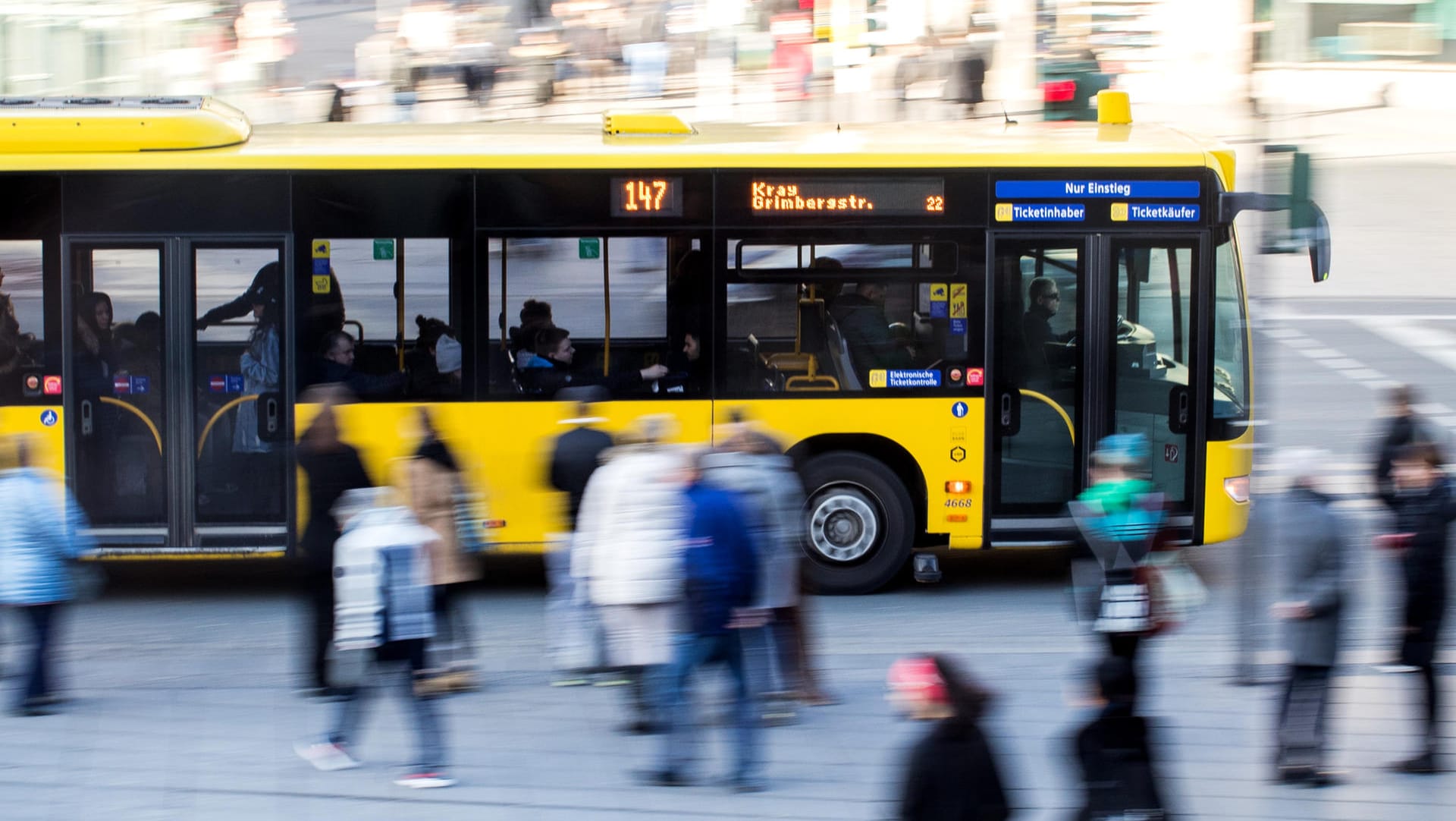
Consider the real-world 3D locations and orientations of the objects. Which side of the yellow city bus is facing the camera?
right

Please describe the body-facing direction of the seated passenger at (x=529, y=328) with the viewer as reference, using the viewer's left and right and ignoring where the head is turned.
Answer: facing to the right of the viewer

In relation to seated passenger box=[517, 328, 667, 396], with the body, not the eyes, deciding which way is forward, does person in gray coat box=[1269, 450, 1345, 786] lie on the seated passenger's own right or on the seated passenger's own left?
on the seated passenger's own right

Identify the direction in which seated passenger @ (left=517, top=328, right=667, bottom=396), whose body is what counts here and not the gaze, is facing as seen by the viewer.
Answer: to the viewer's right

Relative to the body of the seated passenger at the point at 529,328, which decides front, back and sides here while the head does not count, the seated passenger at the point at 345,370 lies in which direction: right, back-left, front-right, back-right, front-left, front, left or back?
back

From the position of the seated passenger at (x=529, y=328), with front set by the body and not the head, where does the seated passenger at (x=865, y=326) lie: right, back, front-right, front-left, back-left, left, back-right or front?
front

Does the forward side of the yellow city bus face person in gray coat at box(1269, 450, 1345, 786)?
no

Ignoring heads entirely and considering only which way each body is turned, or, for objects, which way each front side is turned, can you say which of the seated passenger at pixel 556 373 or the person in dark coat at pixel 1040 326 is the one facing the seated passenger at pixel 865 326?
the seated passenger at pixel 556 373

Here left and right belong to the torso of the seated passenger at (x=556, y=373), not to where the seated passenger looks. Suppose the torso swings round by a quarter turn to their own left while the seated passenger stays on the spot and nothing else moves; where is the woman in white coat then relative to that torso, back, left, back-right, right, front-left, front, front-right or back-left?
back

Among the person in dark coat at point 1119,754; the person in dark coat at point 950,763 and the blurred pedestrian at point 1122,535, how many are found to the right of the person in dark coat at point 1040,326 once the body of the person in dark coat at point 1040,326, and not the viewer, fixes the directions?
3

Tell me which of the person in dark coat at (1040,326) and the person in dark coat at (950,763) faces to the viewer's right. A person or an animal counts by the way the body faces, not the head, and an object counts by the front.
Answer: the person in dark coat at (1040,326)

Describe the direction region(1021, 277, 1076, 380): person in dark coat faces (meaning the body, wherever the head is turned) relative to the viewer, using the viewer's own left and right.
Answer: facing to the right of the viewer

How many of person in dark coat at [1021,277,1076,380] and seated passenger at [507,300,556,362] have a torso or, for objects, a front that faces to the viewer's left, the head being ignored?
0

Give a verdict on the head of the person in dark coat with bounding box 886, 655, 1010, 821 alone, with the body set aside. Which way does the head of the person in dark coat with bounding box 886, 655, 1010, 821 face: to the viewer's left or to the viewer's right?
to the viewer's left

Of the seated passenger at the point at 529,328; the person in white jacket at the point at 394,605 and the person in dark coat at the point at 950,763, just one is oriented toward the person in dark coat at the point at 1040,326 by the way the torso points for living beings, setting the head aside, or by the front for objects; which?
the seated passenger
